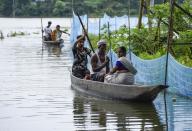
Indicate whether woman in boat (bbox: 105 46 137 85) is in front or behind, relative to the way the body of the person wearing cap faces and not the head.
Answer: in front

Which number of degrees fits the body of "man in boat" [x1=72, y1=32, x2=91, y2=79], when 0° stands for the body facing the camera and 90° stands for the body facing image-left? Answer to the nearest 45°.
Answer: approximately 315°

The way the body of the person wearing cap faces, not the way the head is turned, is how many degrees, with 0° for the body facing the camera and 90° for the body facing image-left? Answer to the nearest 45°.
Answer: approximately 315°
